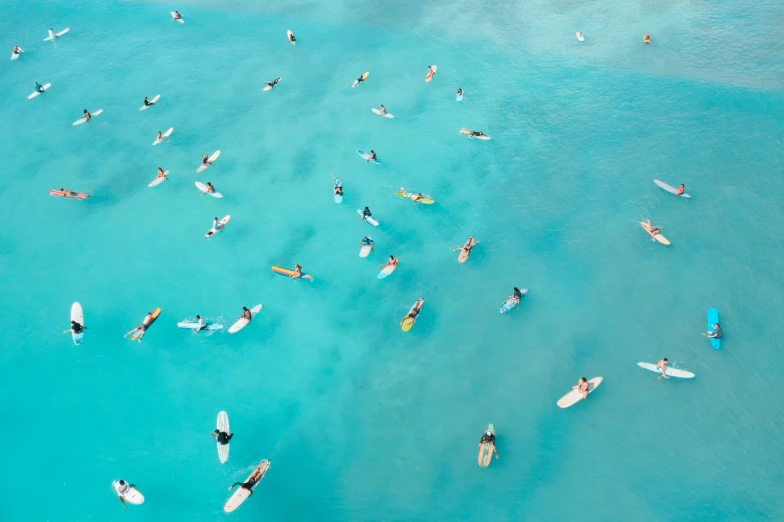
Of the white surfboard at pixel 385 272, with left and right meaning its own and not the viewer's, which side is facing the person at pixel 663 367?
left

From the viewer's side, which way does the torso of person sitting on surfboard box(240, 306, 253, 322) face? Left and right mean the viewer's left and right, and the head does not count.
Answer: facing the viewer and to the left of the viewer

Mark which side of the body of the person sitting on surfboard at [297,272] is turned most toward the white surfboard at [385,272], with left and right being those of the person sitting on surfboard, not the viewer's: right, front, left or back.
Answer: back

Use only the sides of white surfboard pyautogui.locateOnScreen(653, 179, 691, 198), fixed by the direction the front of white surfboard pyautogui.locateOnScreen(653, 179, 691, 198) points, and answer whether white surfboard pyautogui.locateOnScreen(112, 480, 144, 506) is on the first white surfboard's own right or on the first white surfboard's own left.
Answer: on the first white surfboard's own left

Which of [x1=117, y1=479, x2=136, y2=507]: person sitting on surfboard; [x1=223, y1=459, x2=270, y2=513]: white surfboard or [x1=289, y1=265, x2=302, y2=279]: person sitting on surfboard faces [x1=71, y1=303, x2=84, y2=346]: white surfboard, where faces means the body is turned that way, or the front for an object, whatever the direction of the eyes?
[x1=289, y1=265, x2=302, y2=279]: person sitting on surfboard

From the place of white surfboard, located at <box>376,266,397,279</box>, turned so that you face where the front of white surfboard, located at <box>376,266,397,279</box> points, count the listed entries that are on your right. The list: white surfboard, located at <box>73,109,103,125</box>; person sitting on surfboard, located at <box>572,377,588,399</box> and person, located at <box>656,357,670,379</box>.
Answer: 1

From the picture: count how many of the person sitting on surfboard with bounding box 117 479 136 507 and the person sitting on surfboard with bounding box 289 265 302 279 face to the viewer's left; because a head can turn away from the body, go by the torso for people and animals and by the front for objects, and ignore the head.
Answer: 1

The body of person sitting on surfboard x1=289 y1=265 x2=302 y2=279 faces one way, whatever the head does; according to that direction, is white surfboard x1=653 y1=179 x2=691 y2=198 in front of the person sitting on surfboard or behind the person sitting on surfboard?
behind

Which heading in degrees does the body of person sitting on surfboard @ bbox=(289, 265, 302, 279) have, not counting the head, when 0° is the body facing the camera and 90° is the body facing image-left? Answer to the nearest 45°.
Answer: approximately 90°

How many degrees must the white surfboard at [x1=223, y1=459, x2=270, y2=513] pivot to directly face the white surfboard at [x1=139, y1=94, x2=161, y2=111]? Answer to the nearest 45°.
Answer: approximately 135° to its right

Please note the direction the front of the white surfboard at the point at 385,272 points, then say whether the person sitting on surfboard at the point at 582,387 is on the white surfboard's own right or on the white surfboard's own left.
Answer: on the white surfboard's own left

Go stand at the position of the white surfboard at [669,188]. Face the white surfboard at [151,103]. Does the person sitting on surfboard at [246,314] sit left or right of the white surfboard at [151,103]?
left

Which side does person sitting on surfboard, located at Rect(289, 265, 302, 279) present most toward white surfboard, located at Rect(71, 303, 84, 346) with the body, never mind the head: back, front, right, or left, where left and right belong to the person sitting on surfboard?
front
